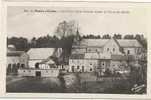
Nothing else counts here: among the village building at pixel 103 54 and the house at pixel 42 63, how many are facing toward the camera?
2

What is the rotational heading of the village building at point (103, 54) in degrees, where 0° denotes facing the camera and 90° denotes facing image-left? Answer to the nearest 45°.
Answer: approximately 0°

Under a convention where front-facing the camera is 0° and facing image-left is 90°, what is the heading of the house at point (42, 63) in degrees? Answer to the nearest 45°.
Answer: approximately 0°
